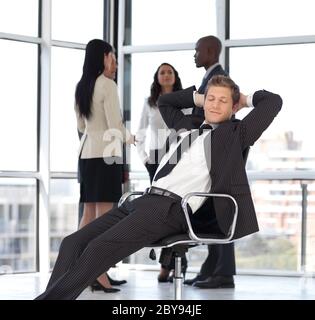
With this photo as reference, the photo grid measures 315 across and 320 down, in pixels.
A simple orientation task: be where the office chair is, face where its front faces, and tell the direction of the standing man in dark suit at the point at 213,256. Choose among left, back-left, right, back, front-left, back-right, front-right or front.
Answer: back-right

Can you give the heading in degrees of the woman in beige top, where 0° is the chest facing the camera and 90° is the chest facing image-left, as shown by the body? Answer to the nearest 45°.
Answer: approximately 225°

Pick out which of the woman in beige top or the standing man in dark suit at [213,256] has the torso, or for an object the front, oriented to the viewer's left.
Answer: the standing man in dark suit

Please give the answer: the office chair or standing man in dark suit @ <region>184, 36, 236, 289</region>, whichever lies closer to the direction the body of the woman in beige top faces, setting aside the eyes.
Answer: the standing man in dark suit

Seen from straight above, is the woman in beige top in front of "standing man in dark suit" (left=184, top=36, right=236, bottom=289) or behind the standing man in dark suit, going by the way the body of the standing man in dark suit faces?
in front

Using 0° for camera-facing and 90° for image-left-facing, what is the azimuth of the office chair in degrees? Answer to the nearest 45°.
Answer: approximately 45°

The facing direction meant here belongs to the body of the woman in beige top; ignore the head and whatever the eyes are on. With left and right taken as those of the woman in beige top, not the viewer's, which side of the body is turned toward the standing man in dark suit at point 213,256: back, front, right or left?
front

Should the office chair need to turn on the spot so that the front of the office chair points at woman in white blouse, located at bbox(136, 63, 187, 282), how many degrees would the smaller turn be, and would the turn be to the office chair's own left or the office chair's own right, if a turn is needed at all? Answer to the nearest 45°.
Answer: approximately 135° to the office chair's own right
